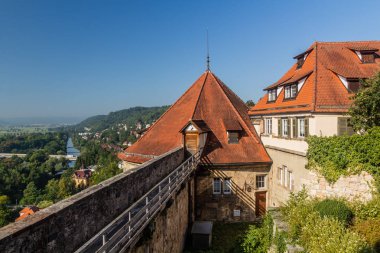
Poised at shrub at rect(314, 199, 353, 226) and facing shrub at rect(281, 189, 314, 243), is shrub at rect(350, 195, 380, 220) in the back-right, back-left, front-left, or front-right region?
back-right

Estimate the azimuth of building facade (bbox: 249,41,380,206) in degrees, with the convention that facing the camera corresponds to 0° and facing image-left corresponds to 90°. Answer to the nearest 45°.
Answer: approximately 45°

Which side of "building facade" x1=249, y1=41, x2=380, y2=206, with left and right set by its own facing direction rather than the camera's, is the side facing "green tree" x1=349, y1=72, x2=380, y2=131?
left
